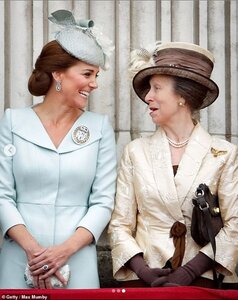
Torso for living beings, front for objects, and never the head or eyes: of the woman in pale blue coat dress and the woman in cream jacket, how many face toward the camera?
2

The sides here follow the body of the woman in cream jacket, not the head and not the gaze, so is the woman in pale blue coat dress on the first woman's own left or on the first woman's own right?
on the first woman's own right

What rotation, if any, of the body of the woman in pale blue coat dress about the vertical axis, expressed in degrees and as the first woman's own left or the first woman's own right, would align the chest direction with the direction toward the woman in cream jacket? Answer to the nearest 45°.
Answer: approximately 90° to the first woman's own left

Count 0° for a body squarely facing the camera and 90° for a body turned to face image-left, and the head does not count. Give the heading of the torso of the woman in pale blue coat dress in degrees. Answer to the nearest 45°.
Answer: approximately 0°

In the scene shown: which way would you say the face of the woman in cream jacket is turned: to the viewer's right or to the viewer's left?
to the viewer's left

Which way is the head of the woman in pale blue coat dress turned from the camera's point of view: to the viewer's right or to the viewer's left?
to the viewer's right

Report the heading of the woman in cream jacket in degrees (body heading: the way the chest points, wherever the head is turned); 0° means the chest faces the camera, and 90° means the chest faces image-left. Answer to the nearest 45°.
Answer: approximately 0°
